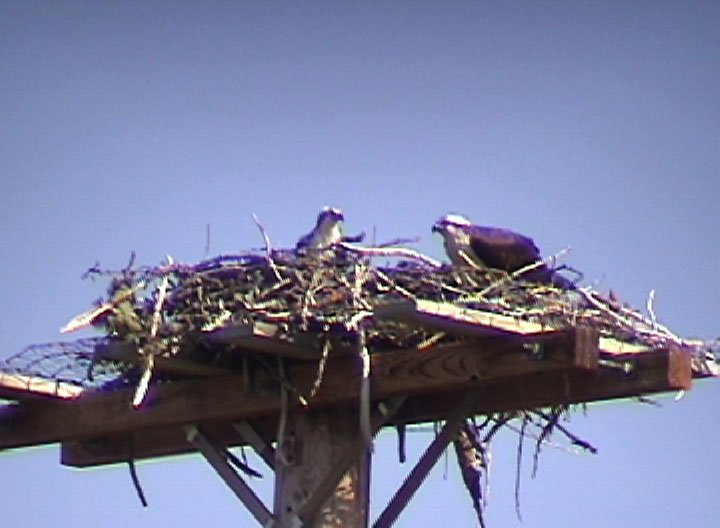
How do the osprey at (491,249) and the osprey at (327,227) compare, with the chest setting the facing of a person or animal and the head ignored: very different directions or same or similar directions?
very different directions

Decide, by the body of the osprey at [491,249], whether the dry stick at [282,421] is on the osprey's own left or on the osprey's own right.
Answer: on the osprey's own left

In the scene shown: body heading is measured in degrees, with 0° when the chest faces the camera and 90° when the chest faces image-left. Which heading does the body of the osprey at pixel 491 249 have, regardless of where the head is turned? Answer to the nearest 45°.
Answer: approximately 90°

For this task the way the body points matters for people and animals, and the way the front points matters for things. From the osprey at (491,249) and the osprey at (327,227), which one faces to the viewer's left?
the osprey at (491,249)

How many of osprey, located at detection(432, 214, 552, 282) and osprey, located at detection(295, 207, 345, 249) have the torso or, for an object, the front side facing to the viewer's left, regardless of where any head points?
1
